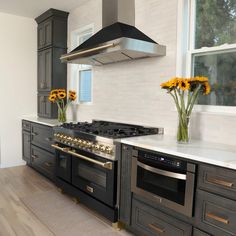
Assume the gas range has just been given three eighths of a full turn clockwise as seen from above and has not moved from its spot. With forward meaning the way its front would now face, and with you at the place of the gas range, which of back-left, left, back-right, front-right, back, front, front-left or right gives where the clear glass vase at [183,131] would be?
back-right

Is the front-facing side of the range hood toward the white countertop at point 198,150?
no

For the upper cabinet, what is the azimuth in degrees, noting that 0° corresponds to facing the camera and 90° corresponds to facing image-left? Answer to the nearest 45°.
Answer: approximately 45°

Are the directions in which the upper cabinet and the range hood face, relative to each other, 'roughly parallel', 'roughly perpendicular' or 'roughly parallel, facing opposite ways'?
roughly parallel

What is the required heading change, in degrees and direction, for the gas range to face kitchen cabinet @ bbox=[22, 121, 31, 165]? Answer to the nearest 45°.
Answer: approximately 90° to its right

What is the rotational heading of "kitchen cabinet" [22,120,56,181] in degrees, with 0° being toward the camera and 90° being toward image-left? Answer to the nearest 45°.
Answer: approximately 45°

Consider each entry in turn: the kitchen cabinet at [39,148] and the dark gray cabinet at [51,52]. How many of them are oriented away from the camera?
0

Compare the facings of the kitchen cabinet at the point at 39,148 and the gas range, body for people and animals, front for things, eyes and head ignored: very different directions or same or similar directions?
same or similar directions

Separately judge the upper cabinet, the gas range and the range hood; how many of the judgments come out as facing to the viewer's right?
0

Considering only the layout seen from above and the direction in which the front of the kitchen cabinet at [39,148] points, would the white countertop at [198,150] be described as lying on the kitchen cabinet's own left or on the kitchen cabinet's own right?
on the kitchen cabinet's own left

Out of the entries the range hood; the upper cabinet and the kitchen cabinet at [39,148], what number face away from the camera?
0

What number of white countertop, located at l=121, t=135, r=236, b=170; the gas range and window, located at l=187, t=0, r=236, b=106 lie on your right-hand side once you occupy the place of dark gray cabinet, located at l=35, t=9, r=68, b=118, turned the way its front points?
0

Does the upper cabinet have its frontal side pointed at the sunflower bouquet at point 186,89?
no

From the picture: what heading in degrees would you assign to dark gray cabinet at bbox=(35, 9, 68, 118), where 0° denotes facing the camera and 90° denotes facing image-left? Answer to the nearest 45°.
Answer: approximately 45°

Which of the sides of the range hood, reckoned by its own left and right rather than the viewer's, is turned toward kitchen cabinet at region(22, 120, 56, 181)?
right

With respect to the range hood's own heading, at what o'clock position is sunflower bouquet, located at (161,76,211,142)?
The sunflower bouquet is roughly at 9 o'clock from the range hood.

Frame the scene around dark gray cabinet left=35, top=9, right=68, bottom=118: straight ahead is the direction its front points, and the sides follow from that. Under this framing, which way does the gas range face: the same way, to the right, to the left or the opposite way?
the same way

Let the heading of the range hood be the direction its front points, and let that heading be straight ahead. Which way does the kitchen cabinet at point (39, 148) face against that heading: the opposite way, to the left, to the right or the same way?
the same way

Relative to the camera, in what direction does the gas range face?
facing the viewer and to the left of the viewer
